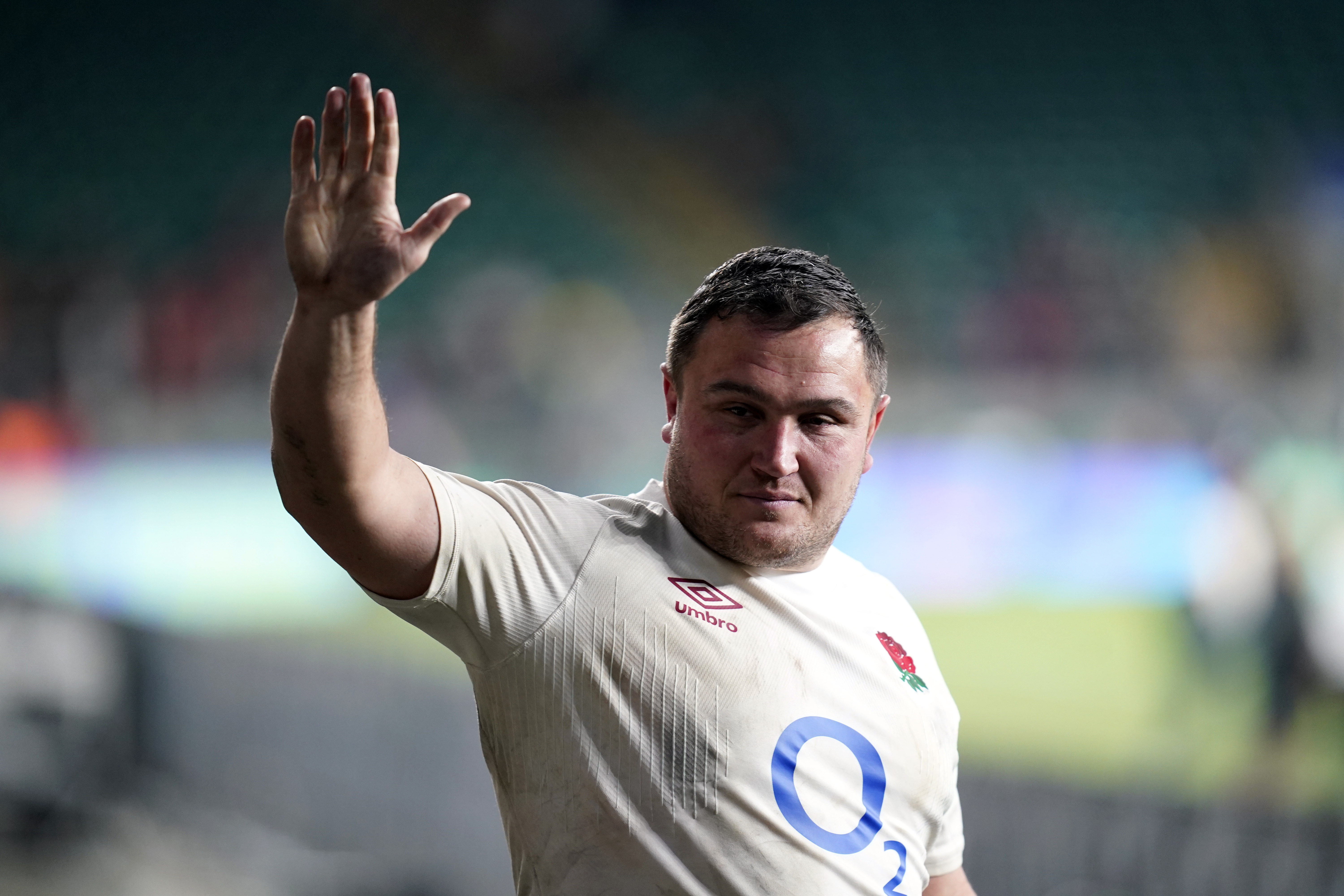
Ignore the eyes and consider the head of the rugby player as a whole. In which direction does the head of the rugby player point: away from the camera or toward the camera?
toward the camera

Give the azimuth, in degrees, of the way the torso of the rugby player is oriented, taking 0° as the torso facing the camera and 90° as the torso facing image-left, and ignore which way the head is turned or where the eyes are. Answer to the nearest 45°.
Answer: approximately 315°
